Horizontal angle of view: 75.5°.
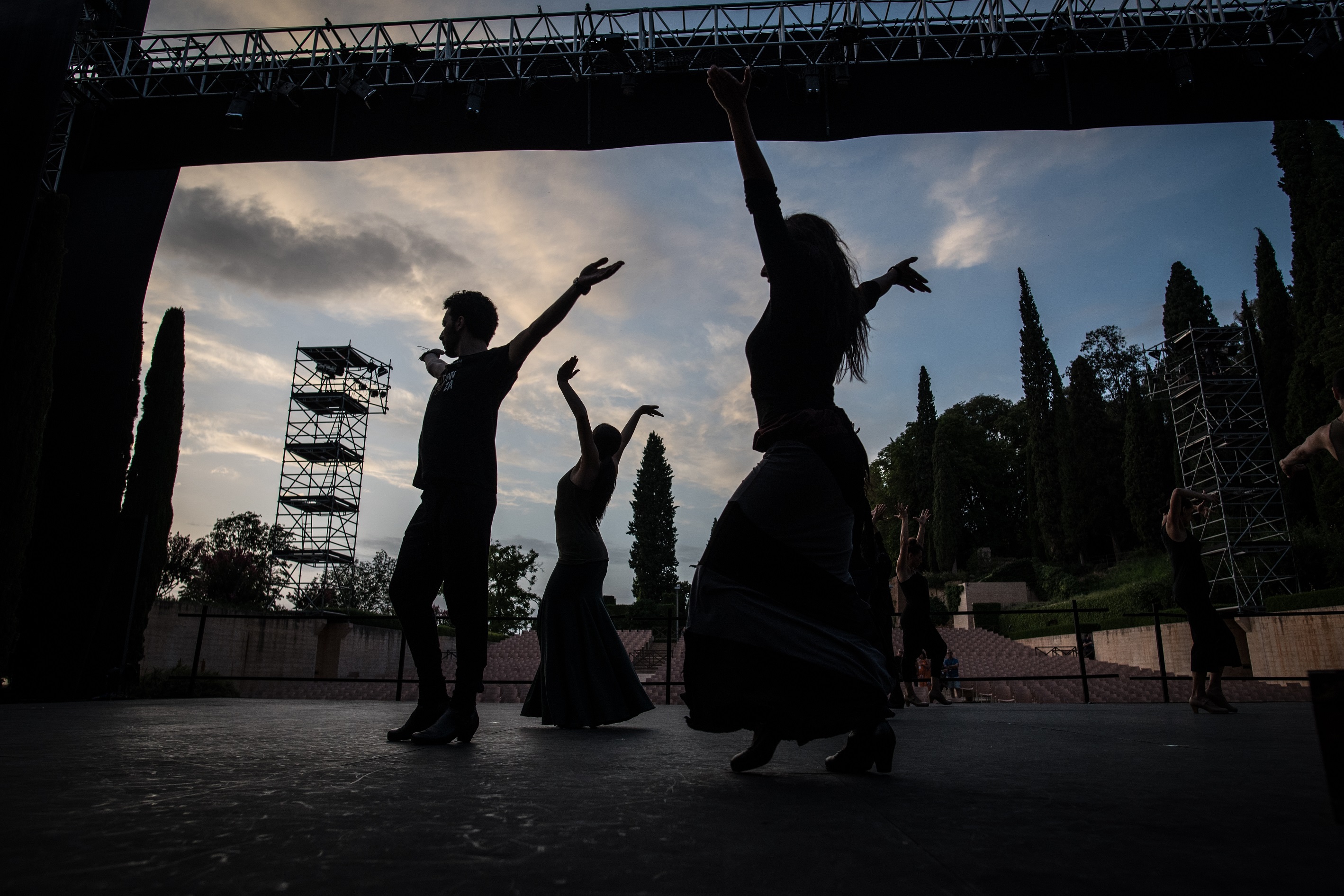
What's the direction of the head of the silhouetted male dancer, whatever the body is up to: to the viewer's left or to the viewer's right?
to the viewer's left

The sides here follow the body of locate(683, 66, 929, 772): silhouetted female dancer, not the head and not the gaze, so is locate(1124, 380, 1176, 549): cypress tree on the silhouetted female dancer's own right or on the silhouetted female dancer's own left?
on the silhouetted female dancer's own right

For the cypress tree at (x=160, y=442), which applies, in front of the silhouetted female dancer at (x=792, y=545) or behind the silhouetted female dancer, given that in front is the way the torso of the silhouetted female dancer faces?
in front

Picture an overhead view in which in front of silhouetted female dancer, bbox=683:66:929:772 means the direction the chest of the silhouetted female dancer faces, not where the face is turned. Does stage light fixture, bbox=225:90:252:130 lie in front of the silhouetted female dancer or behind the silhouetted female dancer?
in front

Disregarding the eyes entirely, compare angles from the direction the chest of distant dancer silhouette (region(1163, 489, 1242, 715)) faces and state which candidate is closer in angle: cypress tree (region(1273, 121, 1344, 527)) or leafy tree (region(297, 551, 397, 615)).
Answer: the cypress tree
